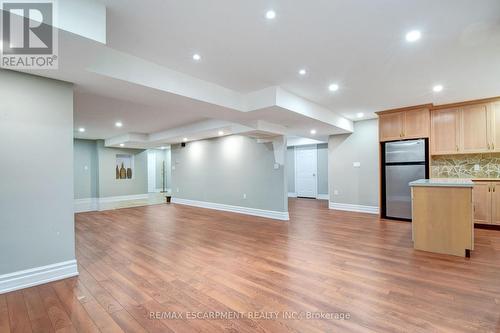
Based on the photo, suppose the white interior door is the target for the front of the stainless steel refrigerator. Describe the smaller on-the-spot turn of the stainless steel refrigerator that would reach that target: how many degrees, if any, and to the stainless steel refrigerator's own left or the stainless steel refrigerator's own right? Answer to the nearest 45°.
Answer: approximately 135° to the stainless steel refrigerator's own right

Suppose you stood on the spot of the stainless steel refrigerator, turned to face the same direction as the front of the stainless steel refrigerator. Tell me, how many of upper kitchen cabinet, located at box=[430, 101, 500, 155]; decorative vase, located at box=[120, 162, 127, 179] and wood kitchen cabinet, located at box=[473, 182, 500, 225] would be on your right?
1

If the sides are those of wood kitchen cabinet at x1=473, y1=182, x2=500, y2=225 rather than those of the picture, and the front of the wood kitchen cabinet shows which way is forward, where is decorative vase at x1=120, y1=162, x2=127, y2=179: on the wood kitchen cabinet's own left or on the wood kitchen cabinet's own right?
on the wood kitchen cabinet's own right

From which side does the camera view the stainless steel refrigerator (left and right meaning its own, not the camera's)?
front

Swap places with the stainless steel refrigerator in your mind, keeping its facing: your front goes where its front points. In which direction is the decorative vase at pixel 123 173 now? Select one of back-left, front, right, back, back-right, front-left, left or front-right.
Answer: right

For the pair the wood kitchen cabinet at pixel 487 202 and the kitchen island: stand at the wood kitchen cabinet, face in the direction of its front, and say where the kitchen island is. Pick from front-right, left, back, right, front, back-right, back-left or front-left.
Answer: front

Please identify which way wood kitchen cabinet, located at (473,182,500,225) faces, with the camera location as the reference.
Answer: facing the viewer

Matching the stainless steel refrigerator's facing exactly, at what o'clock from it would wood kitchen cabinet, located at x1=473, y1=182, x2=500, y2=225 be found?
The wood kitchen cabinet is roughly at 9 o'clock from the stainless steel refrigerator.

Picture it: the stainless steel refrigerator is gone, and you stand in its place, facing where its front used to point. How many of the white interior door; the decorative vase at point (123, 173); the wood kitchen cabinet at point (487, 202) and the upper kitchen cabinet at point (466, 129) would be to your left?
2

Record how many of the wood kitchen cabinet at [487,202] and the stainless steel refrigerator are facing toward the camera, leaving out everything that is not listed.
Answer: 2

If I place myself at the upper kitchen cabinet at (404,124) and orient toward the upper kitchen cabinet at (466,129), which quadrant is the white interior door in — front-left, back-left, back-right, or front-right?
back-left

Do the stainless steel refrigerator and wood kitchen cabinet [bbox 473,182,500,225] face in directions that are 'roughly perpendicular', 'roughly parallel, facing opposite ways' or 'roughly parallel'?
roughly parallel
